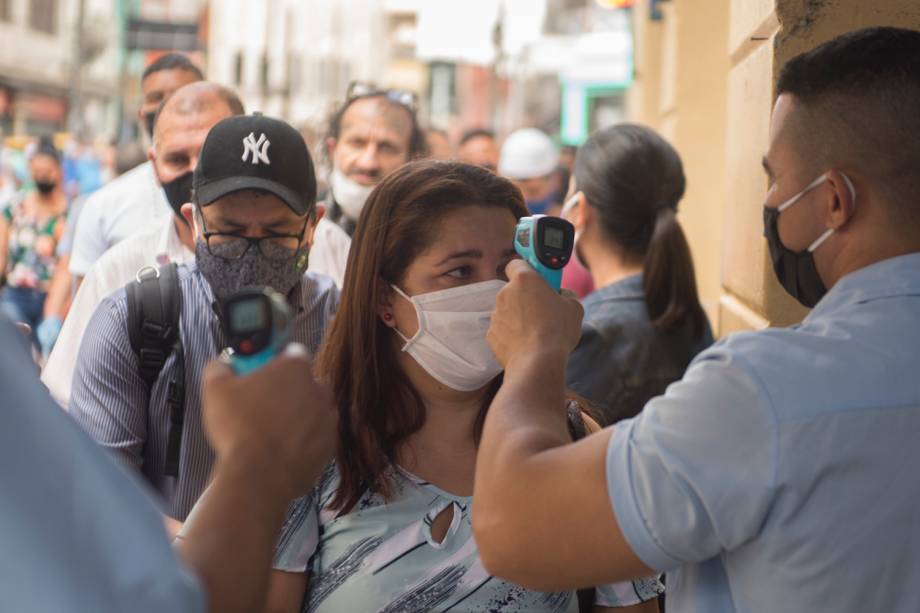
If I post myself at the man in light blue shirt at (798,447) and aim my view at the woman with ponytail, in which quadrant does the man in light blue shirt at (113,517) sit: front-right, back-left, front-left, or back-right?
back-left

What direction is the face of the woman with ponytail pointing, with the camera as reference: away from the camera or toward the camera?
away from the camera

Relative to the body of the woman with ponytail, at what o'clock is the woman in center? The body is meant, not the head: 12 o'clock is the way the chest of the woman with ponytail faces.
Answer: The woman in center is roughly at 8 o'clock from the woman with ponytail.

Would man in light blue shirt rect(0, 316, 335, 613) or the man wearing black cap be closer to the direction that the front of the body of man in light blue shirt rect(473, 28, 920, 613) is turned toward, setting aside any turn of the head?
the man wearing black cap

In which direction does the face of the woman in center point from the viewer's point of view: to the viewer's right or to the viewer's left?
to the viewer's right

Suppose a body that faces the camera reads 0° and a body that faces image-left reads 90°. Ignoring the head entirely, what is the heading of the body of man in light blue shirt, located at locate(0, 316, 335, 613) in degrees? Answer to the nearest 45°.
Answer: approximately 225°

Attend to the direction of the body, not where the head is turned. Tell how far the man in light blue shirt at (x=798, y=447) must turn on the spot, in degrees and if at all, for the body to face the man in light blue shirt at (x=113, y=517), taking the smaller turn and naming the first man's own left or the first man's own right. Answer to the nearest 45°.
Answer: approximately 90° to the first man's own left

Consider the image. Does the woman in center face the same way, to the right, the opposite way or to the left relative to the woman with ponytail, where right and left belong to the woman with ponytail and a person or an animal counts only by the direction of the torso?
the opposite way

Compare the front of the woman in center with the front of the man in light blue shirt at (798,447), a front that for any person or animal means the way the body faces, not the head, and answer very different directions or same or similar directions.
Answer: very different directions

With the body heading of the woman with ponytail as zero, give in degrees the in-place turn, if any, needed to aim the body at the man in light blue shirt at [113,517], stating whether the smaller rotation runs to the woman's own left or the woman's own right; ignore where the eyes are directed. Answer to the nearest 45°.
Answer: approximately 135° to the woman's own left

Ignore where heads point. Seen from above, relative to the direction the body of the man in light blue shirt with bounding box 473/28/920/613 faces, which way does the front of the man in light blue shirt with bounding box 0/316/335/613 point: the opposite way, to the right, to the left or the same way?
to the right

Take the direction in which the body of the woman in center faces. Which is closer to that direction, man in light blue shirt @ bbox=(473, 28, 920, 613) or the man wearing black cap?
the man in light blue shirt
